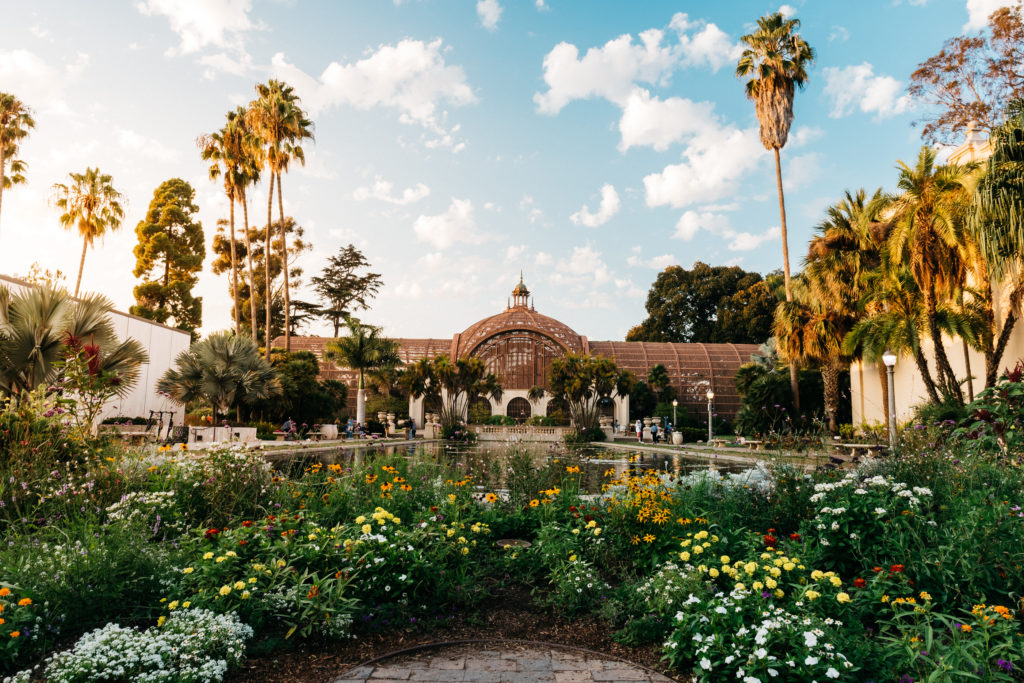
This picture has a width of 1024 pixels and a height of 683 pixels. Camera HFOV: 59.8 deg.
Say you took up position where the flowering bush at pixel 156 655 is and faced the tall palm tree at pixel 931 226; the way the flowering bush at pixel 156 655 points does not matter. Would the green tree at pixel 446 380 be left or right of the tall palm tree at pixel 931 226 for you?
left

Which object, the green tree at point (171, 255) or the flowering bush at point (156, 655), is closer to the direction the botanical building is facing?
the flowering bush

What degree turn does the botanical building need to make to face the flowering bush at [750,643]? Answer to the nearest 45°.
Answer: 0° — it already faces it
